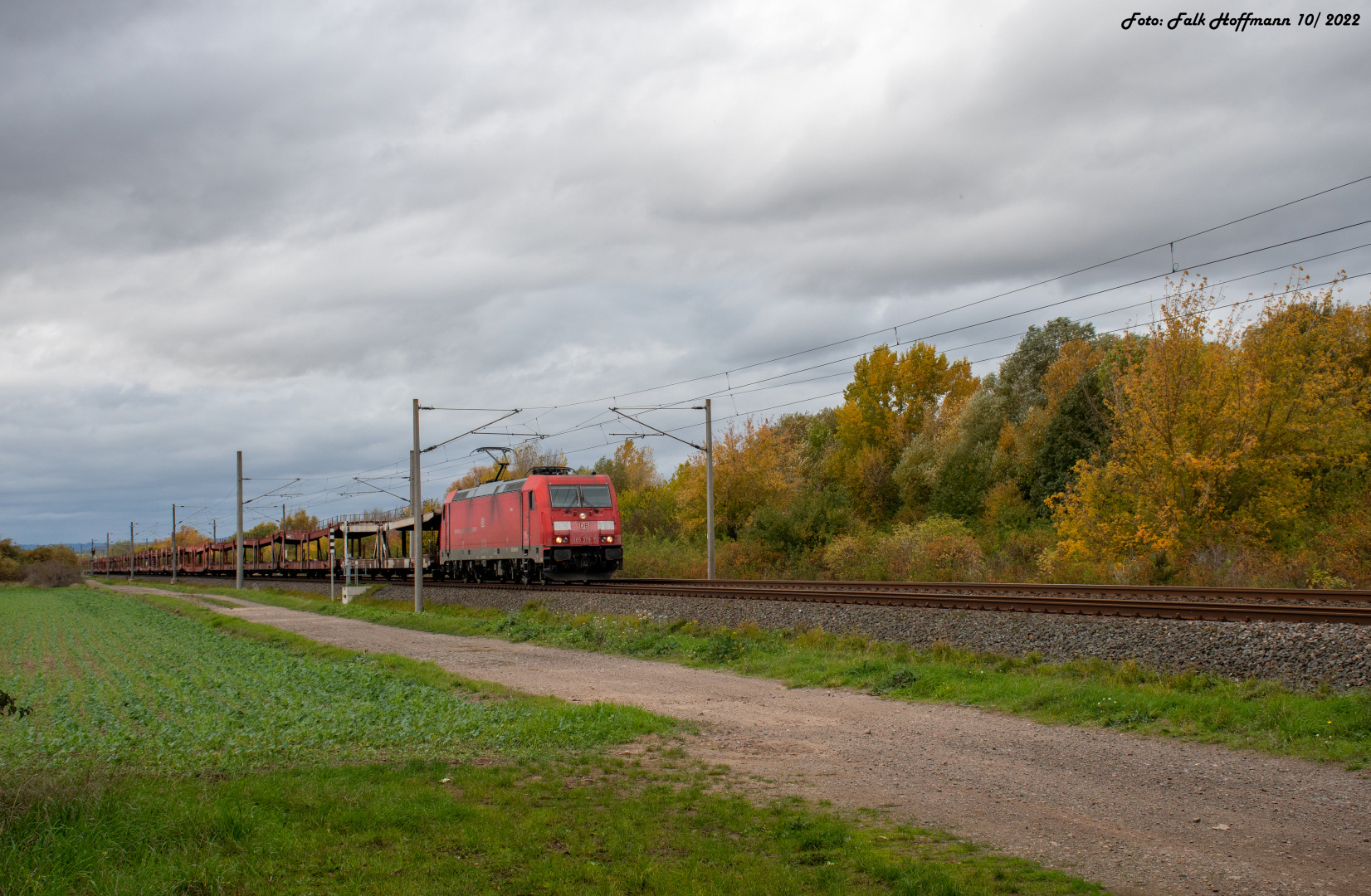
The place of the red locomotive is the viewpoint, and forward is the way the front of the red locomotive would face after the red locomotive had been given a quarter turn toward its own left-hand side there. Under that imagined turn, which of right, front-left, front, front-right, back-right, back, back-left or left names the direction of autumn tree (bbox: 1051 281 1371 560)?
right

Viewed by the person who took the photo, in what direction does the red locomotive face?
facing the viewer and to the right of the viewer
